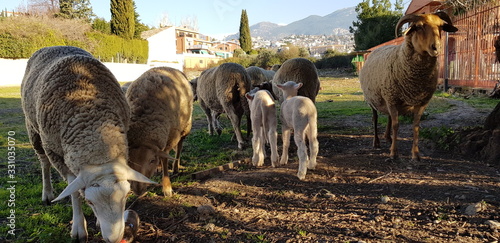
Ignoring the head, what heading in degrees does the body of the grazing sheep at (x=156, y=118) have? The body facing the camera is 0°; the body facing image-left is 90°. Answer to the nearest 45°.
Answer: approximately 45°

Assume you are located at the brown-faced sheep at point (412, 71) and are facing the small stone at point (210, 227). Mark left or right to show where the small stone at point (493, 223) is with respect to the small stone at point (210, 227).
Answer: left

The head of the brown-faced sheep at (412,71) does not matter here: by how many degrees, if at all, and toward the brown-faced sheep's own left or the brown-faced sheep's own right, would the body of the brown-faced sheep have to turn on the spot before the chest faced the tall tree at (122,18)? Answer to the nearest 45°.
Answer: approximately 180°

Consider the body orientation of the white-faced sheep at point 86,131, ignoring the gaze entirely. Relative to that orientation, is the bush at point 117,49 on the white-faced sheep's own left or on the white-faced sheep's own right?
on the white-faced sheep's own left

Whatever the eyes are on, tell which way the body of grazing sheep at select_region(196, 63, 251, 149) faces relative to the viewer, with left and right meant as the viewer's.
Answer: facing away from the viewer and to the left of the viewer
